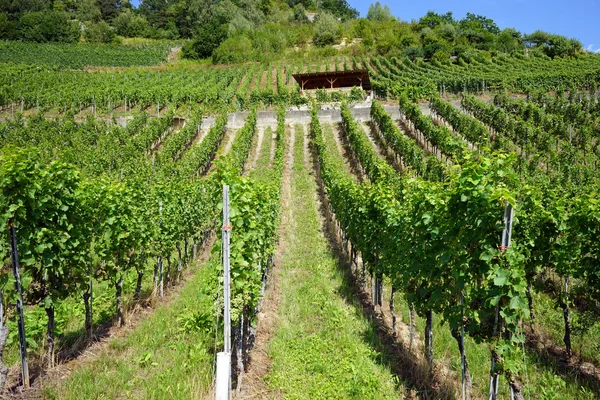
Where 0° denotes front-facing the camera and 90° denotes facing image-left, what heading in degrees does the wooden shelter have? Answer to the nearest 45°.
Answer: approximately 0°
